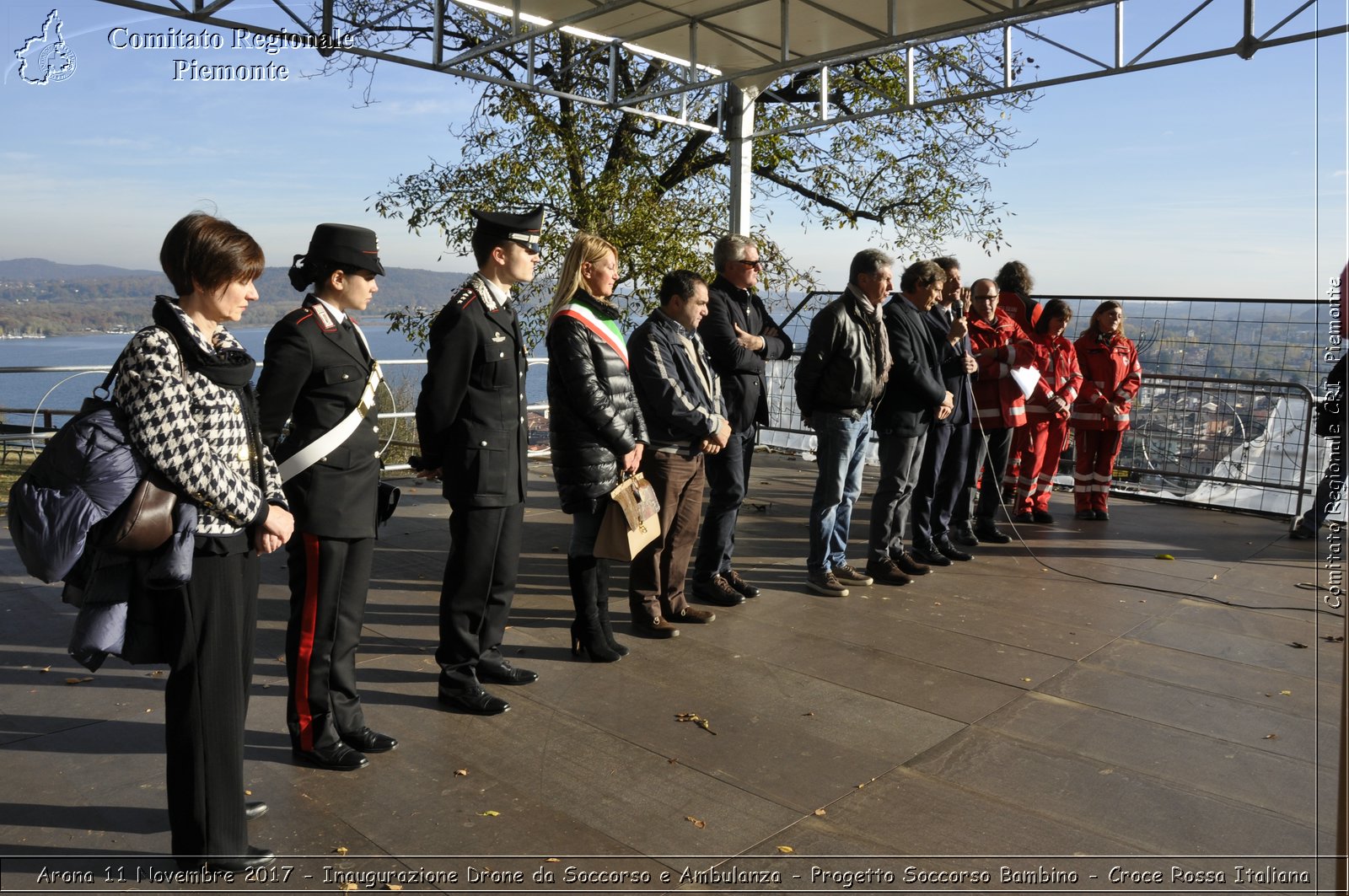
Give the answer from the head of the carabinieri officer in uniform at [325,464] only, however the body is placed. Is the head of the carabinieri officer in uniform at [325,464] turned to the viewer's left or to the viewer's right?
to the viewer's right

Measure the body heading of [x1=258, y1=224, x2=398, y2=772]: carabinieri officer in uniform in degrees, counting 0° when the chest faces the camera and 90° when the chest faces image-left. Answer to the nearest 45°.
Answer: approximately 315°

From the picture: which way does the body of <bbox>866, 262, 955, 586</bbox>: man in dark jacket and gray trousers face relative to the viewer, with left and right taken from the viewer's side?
facing to the right of the viewer

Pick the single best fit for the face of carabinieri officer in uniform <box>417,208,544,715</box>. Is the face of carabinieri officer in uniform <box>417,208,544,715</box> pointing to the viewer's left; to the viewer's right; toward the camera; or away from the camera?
to the viewer's right

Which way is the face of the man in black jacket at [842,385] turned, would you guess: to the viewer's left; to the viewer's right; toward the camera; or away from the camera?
to the viewer's right

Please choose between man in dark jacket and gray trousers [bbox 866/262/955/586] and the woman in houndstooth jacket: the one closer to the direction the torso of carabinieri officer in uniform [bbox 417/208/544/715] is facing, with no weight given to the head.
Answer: the man in dark jacket and gray trousers

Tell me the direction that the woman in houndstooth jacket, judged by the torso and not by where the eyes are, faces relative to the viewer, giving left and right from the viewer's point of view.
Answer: facing to the right of the viewer

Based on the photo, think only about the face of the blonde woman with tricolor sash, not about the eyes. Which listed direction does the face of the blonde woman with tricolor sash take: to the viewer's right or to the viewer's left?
to the viewer's right

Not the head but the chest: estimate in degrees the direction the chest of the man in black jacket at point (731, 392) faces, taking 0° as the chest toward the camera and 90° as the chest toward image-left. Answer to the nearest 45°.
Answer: approximately 315°

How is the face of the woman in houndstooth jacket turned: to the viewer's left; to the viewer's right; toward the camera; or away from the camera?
to the viewer's right

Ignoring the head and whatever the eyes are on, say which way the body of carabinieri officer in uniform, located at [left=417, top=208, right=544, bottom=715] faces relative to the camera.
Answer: to the viewer's right
